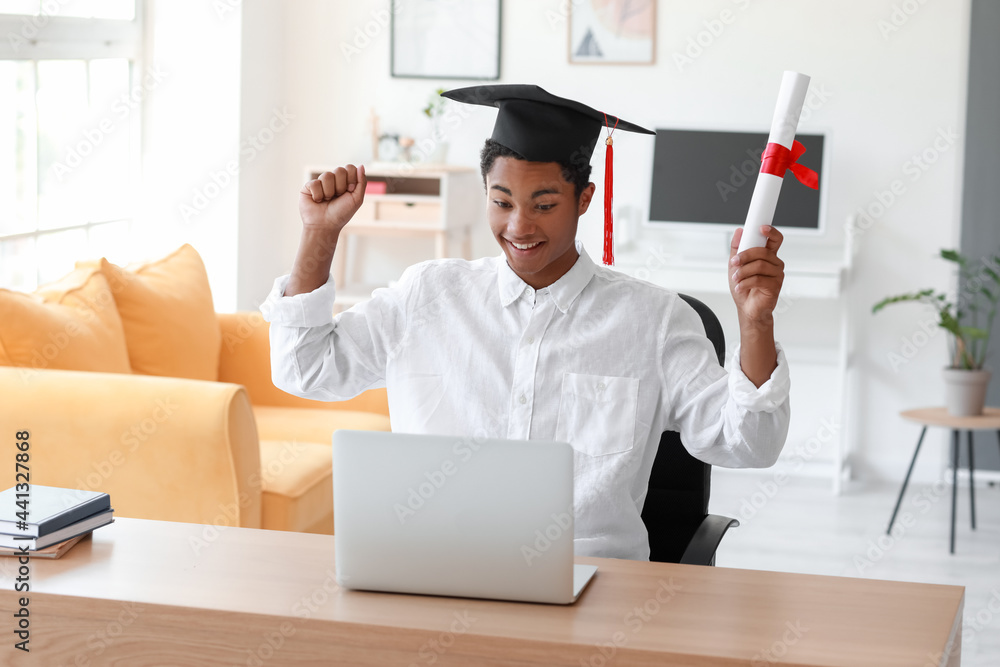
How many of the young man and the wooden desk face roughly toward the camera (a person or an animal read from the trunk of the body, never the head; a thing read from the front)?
1

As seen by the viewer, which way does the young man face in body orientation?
toward the camera

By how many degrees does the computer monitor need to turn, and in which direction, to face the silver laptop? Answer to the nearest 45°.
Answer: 0° — it already faces it

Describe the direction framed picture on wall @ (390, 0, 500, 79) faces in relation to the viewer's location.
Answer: facing the viewer

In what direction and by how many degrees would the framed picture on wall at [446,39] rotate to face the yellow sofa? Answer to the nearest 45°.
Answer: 0° — it already faces it

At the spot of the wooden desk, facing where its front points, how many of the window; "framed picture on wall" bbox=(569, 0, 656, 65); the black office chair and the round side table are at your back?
0

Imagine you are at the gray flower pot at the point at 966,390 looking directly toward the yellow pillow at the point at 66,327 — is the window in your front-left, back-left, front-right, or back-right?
front-right

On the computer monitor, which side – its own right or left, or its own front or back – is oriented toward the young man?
front

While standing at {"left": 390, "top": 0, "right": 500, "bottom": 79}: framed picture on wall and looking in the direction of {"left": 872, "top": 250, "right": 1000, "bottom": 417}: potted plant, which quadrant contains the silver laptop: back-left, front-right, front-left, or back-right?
front-right

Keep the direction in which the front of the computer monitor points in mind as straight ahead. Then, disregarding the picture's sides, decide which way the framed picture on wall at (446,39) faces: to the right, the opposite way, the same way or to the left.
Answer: the same way

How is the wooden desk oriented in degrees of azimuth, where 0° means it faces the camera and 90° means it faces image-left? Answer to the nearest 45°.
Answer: approximately 180°

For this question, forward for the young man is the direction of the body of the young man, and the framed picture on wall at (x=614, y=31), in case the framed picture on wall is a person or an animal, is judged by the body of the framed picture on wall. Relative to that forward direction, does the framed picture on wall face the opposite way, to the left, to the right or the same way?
the same way

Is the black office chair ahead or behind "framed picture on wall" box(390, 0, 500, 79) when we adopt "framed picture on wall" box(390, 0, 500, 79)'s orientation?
ahead

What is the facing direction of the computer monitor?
toward the camera

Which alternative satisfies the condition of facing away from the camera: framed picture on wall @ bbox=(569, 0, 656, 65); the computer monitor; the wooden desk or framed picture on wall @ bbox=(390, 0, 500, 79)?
the wooden desk

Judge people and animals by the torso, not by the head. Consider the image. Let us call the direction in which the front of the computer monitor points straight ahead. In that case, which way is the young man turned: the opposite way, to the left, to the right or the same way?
the same way

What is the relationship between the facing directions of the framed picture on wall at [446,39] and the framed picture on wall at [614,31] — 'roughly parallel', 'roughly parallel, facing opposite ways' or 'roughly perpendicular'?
roughly parallel

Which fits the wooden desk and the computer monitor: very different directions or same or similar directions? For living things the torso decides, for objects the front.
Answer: very different directions

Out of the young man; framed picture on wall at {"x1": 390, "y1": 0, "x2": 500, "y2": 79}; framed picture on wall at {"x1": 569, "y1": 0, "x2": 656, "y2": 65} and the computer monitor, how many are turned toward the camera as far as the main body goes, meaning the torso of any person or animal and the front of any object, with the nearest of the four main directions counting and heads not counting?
4
